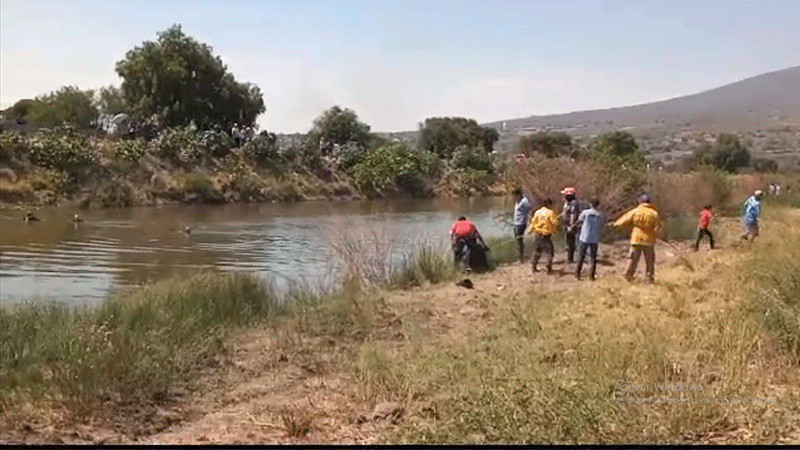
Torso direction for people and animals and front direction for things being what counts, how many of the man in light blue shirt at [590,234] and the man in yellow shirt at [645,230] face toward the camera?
0

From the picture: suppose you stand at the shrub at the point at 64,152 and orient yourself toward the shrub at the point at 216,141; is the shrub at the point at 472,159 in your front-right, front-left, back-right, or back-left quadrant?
front-right

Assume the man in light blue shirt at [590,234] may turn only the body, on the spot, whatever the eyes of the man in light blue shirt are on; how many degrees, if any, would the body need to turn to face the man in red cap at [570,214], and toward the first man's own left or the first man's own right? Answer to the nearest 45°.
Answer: approximately 45° to the first man's own right

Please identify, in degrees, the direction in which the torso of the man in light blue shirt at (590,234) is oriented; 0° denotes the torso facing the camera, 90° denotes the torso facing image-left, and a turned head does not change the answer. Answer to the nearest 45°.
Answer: approximately 135°

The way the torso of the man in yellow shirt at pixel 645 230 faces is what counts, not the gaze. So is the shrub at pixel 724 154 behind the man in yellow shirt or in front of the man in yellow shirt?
in front

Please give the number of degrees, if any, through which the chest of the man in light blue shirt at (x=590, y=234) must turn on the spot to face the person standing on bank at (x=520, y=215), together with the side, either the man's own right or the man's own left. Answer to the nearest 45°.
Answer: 0° — they already face them
